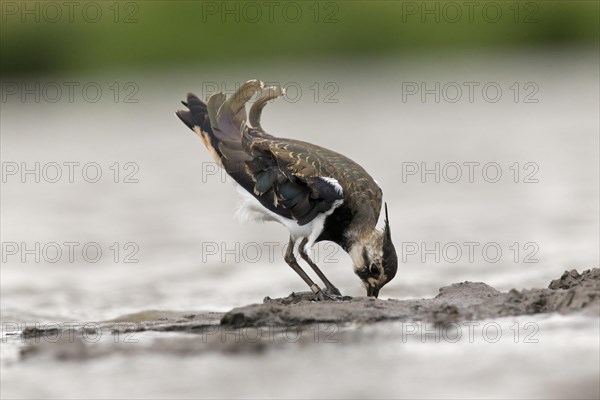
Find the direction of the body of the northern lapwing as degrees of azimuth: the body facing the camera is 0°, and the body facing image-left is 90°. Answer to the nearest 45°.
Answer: approximately 270°
